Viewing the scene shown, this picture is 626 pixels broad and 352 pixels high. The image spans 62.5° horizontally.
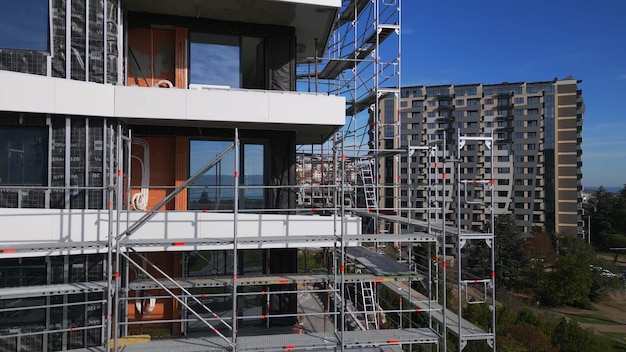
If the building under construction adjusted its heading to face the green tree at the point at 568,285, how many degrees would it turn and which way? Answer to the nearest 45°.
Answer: approximately 135° to its left

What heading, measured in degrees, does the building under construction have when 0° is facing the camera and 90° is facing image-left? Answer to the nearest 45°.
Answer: approximately 0°

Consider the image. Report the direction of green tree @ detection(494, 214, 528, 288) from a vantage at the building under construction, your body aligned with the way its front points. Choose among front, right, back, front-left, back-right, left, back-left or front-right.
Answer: back-left

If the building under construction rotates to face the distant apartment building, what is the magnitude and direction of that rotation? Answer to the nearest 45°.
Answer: approximately 135° to its left
